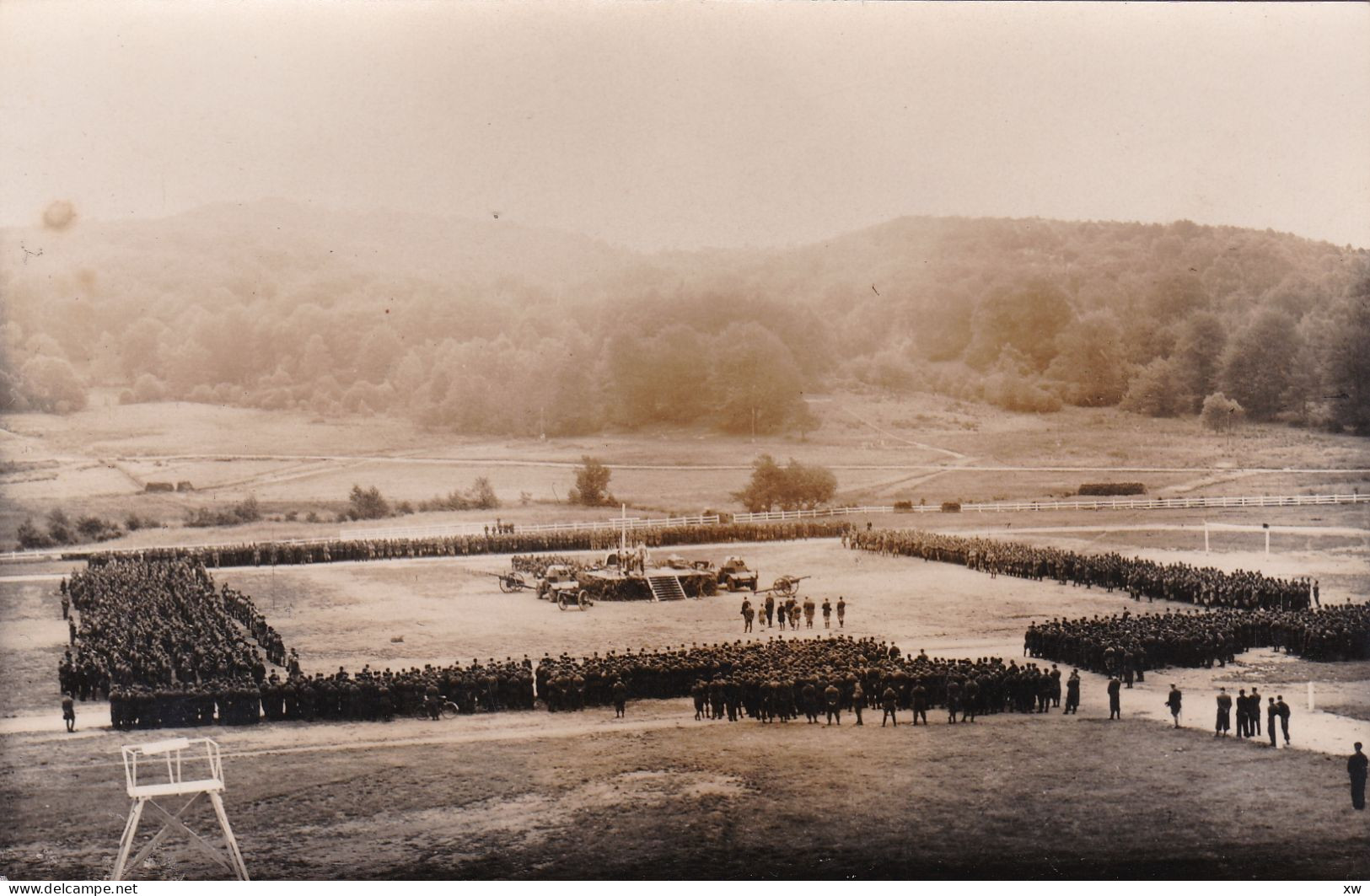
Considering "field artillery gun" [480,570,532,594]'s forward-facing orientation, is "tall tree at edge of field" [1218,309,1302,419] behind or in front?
behind

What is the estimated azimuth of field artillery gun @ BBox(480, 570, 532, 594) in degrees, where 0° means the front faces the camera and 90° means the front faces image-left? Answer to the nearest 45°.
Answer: approximately 90°

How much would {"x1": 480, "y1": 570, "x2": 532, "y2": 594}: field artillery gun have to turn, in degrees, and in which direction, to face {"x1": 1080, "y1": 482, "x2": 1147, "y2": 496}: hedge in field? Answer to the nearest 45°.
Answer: approximately 180°

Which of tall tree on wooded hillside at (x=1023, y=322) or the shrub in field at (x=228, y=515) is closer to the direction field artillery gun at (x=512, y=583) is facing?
the shrub in field

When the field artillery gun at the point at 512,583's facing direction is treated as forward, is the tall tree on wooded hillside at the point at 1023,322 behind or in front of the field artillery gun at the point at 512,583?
behind
